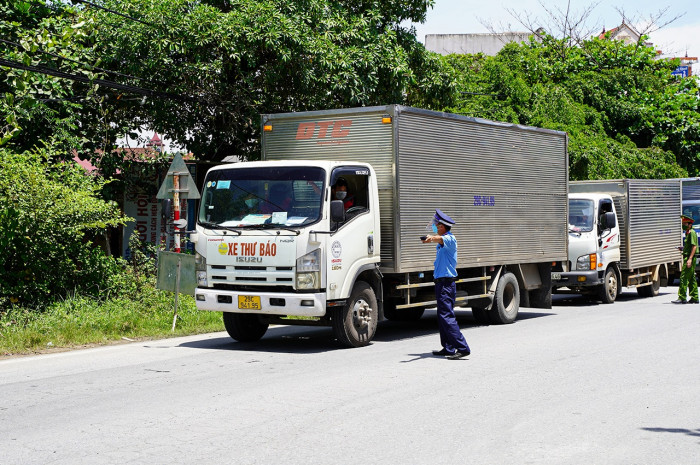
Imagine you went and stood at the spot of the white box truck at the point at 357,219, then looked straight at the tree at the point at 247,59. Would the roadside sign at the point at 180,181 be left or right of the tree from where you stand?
left

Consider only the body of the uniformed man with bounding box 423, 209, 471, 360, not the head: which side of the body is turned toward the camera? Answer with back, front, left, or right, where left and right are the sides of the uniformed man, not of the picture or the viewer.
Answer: left

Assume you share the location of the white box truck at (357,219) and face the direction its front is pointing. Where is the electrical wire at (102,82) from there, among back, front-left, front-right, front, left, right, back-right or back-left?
right

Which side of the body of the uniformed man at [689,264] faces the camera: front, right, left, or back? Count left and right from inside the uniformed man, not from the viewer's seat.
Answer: left

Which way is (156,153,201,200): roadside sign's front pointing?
away from the camera

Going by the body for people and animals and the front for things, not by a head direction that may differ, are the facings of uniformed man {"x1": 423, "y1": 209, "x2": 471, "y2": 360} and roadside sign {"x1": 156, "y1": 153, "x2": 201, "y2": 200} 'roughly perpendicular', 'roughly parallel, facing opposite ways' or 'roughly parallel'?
roughly perpendicular

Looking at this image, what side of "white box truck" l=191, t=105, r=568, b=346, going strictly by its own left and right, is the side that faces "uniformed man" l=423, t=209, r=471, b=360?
left

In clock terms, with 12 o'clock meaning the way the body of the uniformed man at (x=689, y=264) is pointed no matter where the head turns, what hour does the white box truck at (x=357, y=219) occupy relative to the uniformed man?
The white box truck is roughly at 10 o'clock from the uniformed man.
